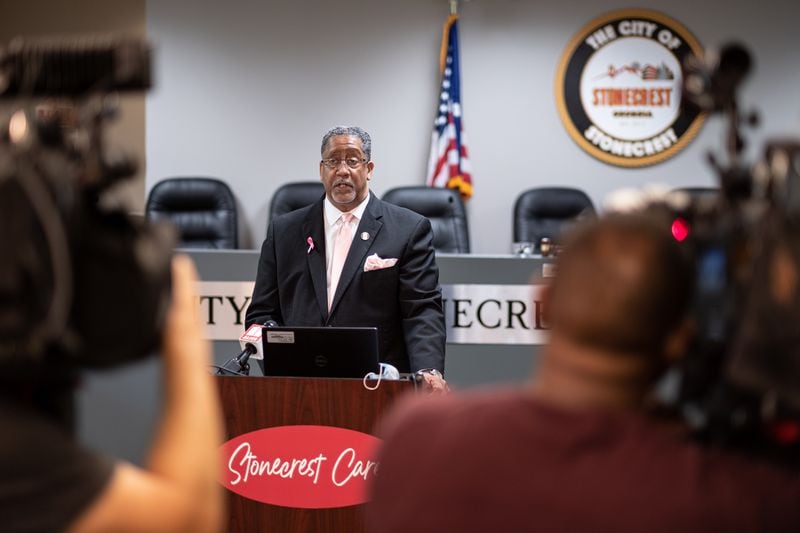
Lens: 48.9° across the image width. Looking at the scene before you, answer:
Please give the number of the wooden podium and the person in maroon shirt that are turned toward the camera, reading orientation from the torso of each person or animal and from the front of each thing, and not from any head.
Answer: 1

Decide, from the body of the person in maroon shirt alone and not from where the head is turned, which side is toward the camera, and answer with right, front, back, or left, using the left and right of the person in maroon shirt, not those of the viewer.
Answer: back

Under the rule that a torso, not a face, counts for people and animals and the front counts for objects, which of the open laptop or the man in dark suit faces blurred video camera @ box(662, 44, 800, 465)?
the man in dark suit

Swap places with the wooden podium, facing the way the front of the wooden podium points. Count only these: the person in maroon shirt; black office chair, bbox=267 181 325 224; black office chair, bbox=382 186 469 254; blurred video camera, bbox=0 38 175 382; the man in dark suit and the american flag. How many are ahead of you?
2

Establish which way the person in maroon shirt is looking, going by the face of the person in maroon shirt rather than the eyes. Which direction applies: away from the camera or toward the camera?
away from the camera

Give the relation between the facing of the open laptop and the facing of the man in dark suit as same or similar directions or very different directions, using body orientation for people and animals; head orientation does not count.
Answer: very different directions

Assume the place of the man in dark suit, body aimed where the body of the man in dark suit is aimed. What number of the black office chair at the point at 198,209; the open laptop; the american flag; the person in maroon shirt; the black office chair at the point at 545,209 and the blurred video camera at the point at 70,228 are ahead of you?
3

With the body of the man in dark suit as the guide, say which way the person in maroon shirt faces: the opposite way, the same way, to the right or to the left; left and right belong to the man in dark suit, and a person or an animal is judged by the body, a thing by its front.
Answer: the opposite way

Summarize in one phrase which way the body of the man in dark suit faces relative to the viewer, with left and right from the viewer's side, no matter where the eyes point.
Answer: facing the viewer

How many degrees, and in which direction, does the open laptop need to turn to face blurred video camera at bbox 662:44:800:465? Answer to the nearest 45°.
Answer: approximately 180°

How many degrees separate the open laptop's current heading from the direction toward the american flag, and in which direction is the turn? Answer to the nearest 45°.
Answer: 0° — it already faces it

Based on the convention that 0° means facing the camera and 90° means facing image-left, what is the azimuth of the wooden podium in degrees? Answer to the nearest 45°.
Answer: approximately 0°

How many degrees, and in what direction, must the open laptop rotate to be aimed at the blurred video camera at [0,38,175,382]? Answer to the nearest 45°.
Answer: approximately 180°

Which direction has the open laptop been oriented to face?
away from the camera

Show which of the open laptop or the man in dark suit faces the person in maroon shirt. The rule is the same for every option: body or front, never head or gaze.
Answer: the man in dark suit

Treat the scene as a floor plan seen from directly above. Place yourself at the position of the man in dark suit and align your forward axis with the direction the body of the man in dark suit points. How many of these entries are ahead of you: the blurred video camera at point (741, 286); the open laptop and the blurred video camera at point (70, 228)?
3
